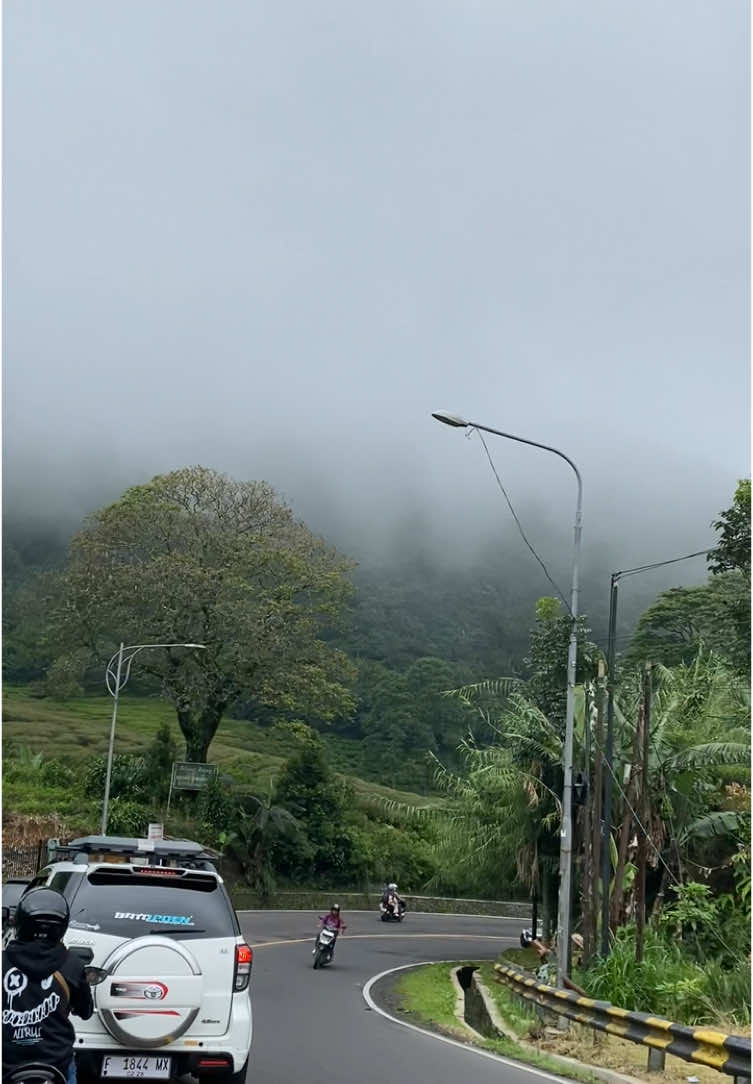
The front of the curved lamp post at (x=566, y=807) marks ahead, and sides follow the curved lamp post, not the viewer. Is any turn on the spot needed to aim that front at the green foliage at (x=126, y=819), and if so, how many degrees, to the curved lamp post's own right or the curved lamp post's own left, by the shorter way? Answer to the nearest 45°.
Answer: approximately 45° to the curved lamp post's own right

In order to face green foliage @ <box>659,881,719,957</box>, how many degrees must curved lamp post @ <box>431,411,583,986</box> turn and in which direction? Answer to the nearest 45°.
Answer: approximately 135° to its right

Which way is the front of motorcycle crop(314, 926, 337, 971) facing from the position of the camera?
facing the viewer and to the left of the viewer

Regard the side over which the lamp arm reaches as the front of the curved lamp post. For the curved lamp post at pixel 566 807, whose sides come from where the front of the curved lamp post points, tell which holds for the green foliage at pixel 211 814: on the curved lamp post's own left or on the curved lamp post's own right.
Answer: on the curved lamp post's own right

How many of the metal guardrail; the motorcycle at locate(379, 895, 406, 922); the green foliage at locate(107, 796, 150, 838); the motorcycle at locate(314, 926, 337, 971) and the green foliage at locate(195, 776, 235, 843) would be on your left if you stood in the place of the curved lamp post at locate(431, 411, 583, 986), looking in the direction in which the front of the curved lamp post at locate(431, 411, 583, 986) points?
1

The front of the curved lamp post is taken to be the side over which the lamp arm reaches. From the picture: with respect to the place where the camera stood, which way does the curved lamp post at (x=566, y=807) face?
facing to the left of the viewer

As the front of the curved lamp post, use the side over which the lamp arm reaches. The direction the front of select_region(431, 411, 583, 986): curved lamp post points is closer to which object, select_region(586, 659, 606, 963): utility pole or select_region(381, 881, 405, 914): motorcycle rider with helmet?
the motorcycle rider with helmet

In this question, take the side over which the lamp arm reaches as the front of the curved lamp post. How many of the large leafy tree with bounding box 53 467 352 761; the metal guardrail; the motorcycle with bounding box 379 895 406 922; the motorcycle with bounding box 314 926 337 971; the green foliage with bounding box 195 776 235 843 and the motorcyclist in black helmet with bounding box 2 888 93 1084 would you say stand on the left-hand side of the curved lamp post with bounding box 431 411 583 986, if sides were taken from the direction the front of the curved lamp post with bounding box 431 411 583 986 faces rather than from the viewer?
2

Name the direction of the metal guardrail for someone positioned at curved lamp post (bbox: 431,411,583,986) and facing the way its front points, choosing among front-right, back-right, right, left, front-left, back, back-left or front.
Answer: left

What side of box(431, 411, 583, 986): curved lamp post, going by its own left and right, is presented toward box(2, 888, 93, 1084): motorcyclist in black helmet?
left

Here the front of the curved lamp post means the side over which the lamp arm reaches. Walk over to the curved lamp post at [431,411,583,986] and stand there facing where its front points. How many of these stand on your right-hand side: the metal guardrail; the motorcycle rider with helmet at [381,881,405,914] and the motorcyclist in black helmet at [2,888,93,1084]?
1

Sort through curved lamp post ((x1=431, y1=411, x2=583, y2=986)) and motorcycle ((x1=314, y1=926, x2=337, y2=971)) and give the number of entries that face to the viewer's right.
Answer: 0

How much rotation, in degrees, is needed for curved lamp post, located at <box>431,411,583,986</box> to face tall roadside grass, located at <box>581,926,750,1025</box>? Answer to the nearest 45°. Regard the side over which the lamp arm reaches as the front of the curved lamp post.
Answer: approximately 135° to its left

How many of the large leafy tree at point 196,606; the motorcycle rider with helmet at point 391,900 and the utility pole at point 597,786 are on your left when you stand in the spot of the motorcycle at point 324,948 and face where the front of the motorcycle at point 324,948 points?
1

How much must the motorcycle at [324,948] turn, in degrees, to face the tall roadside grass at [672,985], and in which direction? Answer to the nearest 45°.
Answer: approximately 90° to its left

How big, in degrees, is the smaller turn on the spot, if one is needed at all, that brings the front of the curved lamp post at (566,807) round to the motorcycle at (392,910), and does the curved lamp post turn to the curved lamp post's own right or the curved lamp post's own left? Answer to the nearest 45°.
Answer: approximately 90° to the curved lamp post's own right

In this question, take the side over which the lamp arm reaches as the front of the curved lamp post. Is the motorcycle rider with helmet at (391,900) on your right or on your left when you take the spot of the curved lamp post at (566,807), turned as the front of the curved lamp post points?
on your right
